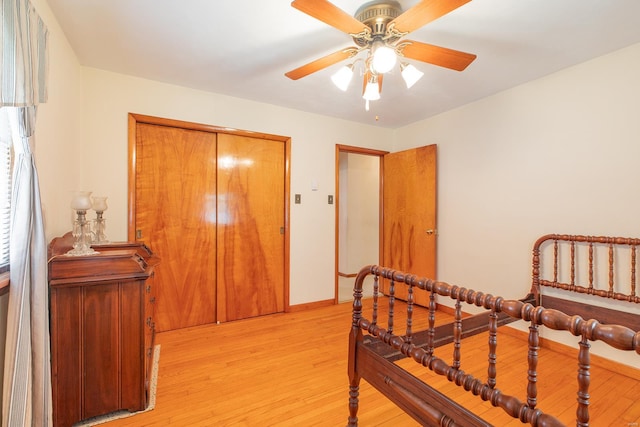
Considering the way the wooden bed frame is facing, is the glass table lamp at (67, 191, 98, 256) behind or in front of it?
in front

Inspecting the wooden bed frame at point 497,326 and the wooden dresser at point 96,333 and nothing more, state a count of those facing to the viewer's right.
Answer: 1

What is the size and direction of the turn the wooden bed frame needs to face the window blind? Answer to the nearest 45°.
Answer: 0° — it already faces it

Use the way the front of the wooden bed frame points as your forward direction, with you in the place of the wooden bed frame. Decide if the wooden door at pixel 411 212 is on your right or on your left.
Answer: on your right

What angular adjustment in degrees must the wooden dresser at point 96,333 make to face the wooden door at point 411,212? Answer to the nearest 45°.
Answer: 0° — it already faces it

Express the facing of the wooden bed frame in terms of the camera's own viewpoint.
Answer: facing the viewer and to the left of the viewer

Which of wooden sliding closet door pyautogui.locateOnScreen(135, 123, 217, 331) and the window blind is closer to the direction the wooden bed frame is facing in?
the window blind

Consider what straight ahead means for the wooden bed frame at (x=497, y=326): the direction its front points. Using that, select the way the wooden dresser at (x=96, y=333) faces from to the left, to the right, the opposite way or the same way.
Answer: the opposite way

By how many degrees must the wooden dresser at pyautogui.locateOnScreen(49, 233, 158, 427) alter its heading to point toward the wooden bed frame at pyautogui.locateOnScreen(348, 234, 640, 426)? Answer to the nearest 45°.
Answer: approximately 45° to its right

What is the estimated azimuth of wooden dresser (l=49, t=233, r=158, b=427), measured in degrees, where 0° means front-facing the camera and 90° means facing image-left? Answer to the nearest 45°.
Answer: approximately 270°

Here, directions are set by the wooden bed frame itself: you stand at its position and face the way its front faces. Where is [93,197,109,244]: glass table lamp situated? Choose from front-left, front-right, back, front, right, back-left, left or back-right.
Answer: front-right

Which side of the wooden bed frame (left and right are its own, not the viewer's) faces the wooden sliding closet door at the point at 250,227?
right

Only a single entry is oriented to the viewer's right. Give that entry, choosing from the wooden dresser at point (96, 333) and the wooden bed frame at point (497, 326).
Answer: the wooden dresser
